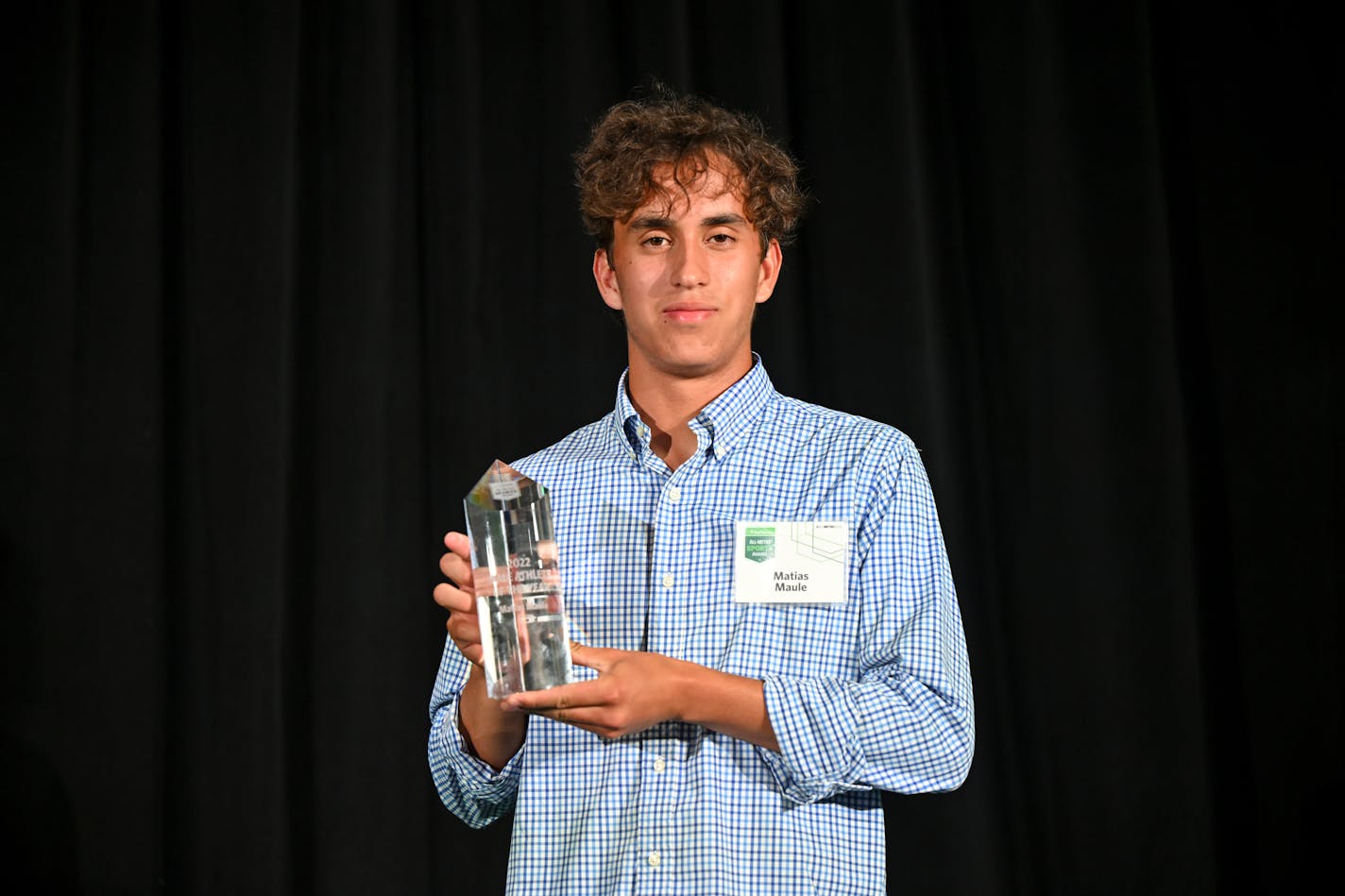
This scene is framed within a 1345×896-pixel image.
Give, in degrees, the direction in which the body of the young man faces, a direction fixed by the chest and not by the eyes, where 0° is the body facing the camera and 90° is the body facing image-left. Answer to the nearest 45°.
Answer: approximately 0°
